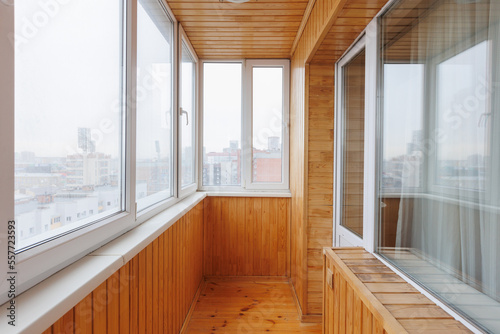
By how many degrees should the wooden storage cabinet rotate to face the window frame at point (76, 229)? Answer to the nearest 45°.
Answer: approximately 45° to its left

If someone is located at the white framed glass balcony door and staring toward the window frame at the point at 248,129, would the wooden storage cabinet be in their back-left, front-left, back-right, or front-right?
back-left

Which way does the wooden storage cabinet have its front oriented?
to the viewer's left

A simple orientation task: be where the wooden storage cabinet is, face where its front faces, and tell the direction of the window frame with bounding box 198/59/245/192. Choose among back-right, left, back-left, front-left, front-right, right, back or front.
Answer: front-right

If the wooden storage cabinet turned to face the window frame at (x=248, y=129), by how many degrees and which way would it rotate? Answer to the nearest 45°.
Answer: approximately 45° to its right

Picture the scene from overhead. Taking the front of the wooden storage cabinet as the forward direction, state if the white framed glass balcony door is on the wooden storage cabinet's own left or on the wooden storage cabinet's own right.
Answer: on the wooden storage cabinet's own right
